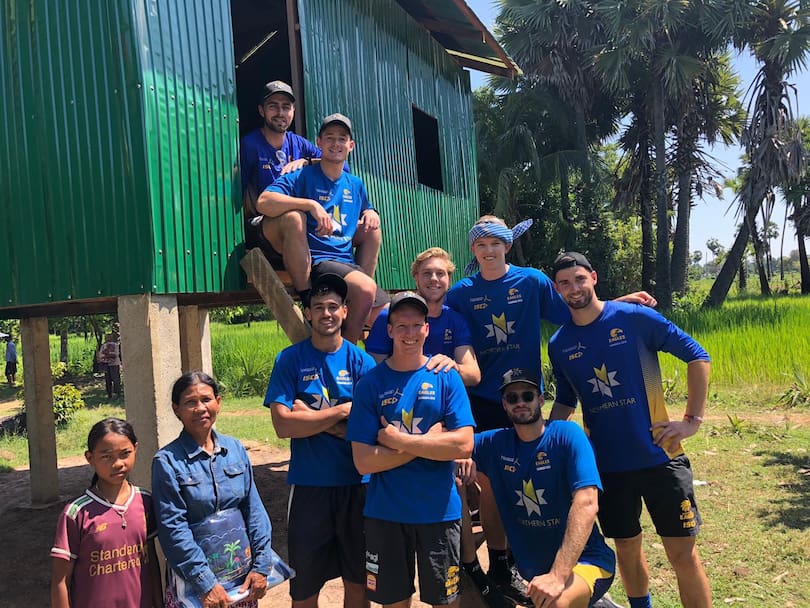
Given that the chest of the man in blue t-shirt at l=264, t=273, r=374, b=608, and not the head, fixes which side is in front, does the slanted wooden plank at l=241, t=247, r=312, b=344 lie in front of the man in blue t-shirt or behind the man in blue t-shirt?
behind

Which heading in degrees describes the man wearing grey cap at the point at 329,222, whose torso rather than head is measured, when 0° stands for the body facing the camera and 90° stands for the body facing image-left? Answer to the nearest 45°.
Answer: approximately 0°

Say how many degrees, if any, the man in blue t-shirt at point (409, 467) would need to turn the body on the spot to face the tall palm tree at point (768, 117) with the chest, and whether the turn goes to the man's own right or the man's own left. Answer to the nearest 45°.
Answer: approximately 135° to the man's own left

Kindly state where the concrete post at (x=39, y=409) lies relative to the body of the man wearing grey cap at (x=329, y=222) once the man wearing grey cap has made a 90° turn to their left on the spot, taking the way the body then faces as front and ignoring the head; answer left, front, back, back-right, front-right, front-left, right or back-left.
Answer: back-left

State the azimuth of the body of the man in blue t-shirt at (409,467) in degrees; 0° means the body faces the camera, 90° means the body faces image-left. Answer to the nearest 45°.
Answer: approximately 0°

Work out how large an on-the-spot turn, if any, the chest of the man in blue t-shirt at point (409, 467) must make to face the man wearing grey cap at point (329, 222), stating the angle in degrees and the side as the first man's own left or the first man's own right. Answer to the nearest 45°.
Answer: approximately 180°

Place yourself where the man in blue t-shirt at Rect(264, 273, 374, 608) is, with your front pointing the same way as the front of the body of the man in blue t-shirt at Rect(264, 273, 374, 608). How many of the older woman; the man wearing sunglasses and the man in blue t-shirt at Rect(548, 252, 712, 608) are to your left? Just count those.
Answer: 2
